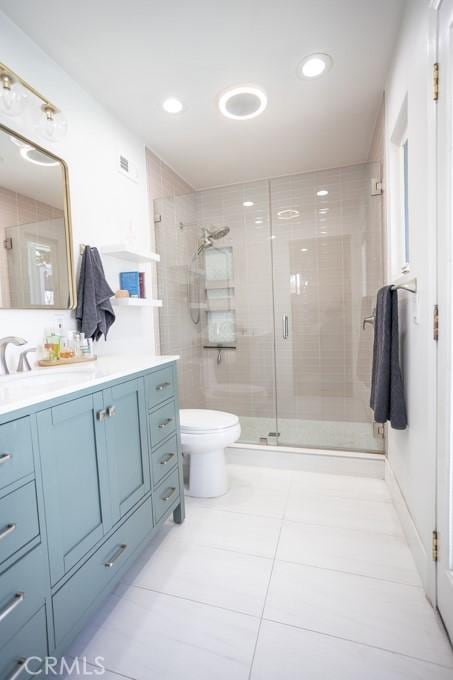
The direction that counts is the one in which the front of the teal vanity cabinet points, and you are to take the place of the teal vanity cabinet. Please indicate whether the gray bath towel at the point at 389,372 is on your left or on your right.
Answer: on your left

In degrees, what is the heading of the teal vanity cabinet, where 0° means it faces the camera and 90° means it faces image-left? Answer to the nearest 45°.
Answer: approximately 315°
